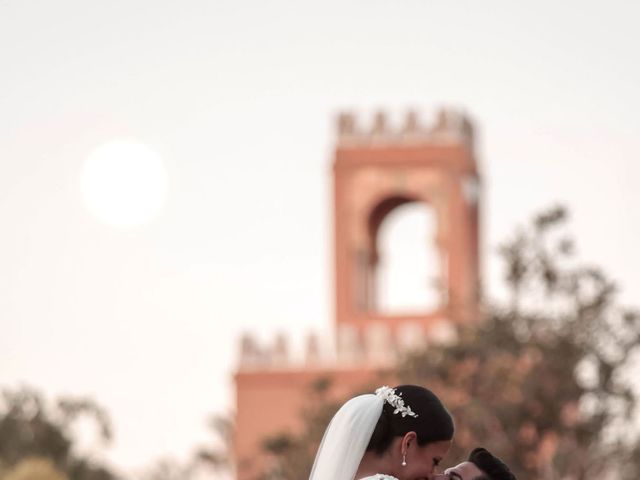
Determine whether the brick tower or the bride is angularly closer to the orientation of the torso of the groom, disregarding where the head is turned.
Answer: the bride

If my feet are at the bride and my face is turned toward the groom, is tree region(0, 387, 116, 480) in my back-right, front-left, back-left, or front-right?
back-left

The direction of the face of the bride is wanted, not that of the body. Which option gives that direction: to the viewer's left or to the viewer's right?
to the viewer's right

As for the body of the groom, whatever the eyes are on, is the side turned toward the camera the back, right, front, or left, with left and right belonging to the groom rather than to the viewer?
left

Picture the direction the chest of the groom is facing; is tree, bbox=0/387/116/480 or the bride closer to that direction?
the bride

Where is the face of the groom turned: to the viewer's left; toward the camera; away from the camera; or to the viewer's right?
to the viewer's left

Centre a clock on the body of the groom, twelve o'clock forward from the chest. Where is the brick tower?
The brick tower is roughly at 3 o'clock from the groom.
